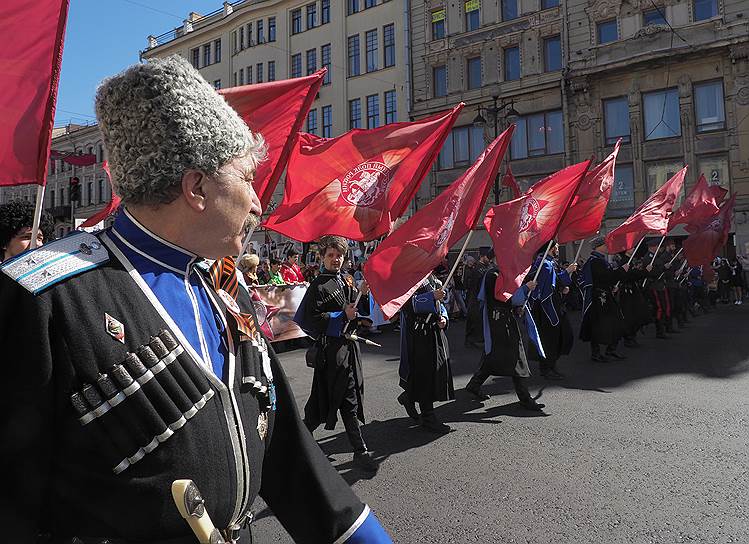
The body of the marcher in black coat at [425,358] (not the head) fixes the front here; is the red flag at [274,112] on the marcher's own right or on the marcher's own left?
on the marcher's own right
